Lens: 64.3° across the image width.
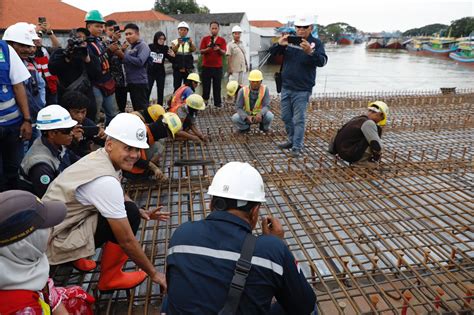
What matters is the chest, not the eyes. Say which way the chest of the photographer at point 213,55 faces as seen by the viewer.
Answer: toward the camera

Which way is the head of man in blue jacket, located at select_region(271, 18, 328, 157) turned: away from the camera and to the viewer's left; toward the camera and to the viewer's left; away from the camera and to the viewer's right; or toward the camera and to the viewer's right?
toward the camera and to the viewer's left

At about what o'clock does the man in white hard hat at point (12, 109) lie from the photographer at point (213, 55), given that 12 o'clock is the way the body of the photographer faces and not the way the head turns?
The man in white hard hat is roughly at 1 o'clock from the photographer.

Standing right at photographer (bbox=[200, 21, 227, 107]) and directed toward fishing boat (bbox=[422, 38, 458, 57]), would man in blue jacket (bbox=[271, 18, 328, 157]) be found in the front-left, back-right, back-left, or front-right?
back-right

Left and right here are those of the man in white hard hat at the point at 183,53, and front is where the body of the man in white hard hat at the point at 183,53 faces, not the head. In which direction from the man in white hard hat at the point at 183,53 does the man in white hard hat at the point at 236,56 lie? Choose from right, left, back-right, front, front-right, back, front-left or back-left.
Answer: back-left

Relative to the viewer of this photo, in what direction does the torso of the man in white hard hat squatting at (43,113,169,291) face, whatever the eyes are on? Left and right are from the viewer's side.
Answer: facing to the right of the viewer

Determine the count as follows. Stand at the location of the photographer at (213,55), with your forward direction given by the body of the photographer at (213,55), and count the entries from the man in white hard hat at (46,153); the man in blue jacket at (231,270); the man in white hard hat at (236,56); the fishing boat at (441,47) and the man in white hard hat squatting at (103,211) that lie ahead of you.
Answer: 3

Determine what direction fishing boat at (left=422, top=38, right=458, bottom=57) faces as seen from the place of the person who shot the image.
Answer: facing to the left of the viewer

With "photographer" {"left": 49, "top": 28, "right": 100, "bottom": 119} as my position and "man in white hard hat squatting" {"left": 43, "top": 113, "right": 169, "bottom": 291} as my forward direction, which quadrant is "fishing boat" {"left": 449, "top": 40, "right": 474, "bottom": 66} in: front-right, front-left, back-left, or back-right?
back-left
